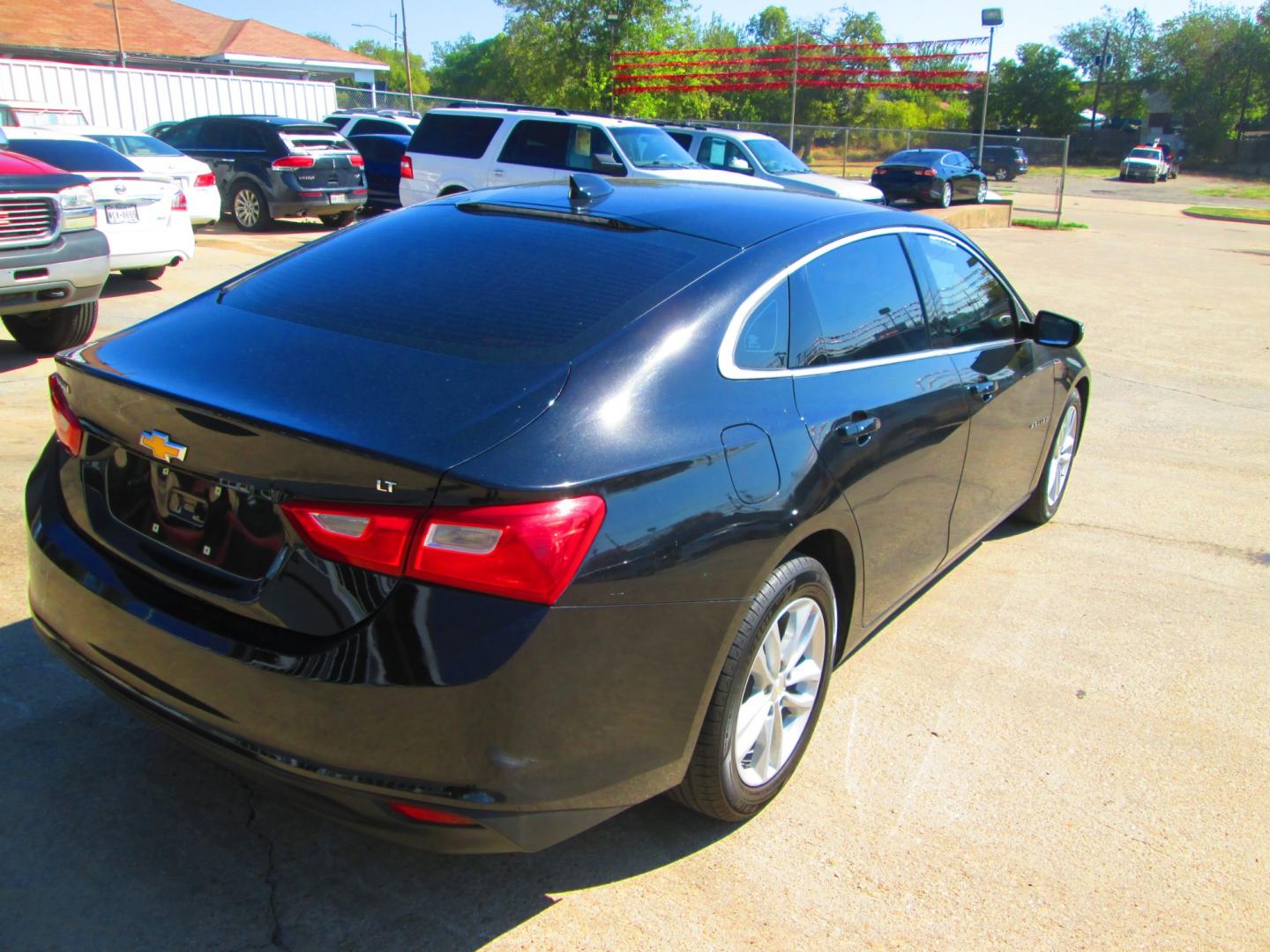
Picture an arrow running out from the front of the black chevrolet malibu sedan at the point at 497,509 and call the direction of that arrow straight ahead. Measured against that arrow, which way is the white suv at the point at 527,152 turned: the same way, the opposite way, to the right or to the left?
to the right

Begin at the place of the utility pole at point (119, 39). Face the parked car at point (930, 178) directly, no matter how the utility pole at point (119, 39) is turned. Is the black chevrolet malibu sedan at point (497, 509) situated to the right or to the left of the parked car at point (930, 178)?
right

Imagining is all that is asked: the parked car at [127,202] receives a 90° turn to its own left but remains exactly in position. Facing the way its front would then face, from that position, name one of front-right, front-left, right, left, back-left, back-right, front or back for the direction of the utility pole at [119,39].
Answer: back-right

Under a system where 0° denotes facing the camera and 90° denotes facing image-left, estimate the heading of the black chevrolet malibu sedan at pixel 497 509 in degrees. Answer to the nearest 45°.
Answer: approximately 225°

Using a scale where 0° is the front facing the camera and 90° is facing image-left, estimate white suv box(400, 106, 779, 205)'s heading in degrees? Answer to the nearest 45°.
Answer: approximately 315°

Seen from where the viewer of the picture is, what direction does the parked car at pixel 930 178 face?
facing away from the viewer and to the right of the viewer

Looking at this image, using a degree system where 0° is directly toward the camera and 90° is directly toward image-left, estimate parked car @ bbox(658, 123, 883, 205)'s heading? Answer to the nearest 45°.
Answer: approximately 315°

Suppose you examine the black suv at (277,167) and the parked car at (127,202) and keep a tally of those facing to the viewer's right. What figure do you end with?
0

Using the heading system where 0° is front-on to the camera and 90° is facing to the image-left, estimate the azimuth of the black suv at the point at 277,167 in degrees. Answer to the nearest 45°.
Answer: approximately 135°

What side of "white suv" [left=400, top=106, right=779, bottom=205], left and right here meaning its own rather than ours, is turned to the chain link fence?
left

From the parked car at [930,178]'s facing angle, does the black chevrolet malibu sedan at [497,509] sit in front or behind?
behind

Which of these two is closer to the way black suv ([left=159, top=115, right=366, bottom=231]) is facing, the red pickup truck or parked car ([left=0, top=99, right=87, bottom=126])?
the parked car

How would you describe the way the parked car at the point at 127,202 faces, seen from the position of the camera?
facing away from the viewer and to the left of the viewer

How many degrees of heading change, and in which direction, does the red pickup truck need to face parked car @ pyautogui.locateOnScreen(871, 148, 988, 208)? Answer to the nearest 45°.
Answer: approximately 90° to its left
